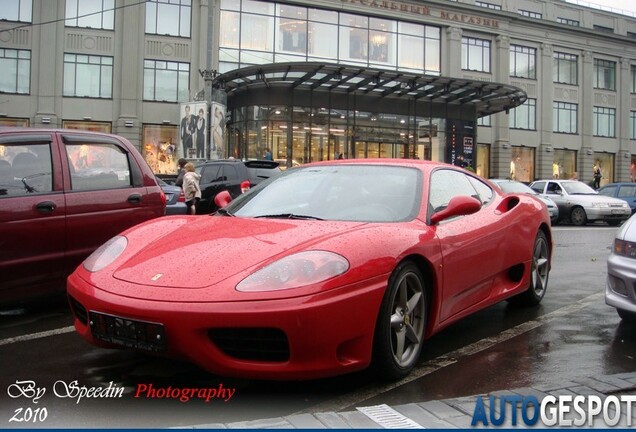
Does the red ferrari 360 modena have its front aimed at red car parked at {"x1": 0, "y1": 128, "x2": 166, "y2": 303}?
no

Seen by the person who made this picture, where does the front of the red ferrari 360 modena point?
facing the viewer and to the left of the viewer

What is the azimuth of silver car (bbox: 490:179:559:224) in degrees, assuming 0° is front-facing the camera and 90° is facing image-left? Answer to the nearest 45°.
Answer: approximately 315°

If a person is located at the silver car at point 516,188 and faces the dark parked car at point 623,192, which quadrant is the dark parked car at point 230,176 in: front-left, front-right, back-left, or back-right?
back-left

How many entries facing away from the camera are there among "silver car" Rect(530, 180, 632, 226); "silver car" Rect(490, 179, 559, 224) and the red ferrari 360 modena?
0

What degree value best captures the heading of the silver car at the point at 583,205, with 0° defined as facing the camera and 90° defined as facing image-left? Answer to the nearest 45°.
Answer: approximately 315°

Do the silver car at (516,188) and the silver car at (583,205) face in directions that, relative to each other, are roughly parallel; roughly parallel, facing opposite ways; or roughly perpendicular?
roughly parallel

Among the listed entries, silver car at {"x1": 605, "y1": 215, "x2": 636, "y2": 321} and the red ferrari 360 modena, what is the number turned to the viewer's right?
0

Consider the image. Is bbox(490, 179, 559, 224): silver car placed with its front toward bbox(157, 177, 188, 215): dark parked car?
no

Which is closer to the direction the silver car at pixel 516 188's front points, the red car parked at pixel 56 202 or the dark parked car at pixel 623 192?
the red car parked

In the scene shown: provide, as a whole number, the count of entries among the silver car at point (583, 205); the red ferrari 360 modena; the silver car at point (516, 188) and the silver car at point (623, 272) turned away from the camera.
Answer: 0

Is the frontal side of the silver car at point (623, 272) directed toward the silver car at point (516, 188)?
no

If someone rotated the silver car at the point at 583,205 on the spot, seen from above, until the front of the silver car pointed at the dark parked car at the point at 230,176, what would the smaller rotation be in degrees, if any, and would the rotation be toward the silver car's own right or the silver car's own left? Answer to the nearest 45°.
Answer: approximately 90° to the silver car's own right

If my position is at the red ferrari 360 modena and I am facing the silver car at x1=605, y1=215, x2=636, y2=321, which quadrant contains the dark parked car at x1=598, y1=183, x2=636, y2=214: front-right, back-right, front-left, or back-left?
front-left

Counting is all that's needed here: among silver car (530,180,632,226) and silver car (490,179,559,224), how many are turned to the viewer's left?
0
